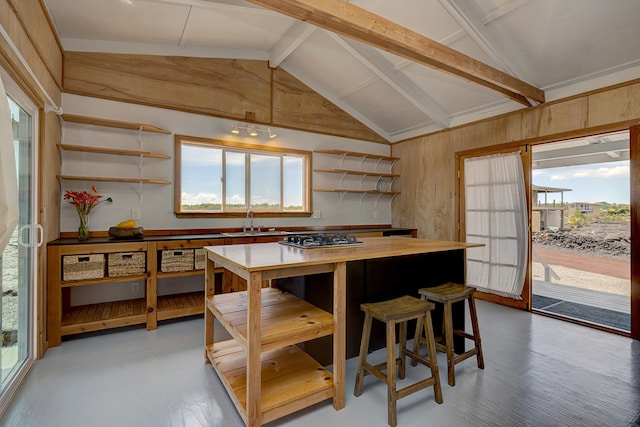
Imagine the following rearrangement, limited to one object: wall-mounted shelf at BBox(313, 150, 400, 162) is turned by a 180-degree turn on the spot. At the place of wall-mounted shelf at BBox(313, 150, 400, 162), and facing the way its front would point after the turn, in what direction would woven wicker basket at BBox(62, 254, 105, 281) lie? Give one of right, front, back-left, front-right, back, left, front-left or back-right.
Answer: left

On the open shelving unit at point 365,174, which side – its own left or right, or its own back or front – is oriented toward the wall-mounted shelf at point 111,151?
right

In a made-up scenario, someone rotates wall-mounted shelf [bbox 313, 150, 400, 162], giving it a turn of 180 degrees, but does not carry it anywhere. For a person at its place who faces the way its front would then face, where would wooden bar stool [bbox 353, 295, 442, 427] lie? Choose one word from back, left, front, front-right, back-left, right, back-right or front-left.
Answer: back-left

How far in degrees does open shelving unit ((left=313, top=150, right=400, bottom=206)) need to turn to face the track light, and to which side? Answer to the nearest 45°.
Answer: approximately 90° to its right

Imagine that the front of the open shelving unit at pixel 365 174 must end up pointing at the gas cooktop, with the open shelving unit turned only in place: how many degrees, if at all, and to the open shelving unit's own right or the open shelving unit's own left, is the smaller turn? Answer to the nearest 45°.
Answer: approximately 45° to the open shelving unit's own right

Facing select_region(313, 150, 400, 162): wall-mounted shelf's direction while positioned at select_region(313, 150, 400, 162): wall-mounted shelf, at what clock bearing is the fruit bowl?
The fruit bowl is roughly at 3 o'clock from the wall-mounted shelf.

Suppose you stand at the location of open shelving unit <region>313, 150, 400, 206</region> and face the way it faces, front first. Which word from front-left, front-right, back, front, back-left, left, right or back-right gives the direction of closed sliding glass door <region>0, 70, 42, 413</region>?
right

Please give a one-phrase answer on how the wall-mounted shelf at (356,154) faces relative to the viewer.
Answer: facing the viewer and to the right of the viewer

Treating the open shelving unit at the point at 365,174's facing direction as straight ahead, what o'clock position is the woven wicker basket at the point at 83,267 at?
The woven wicker basket is roughly at 3 o'clock from the open shelving unit.

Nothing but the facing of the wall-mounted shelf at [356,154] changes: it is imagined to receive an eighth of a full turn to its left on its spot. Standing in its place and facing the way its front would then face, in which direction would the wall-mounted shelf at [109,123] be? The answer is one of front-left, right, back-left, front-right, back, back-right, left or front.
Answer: back-right

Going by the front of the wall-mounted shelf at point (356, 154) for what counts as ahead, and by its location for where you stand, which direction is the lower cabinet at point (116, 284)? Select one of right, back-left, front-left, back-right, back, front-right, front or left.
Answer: right

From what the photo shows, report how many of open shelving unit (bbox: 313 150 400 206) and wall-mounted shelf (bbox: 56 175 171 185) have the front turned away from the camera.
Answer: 0

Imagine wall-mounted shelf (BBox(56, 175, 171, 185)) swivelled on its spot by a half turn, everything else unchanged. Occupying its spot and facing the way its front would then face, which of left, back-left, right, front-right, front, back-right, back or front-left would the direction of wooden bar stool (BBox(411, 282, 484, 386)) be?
back-right

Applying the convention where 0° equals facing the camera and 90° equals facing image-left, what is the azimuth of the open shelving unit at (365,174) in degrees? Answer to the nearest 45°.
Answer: approximately 315°

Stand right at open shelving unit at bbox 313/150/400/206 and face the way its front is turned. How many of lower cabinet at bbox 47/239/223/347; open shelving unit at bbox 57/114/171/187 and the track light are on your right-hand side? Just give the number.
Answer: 3

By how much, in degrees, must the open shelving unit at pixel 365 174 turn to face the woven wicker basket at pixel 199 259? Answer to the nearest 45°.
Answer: approximately 90° to its right

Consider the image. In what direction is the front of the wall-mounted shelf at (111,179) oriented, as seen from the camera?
facing the viewer
